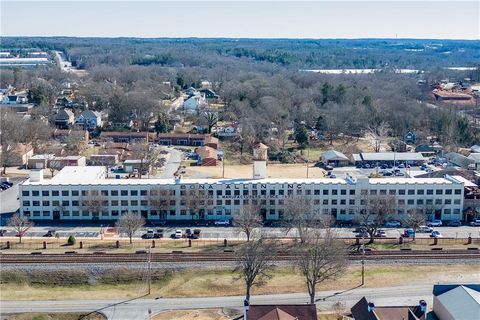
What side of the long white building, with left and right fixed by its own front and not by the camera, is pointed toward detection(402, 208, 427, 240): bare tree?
left

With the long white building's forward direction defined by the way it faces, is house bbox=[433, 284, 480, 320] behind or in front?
in front

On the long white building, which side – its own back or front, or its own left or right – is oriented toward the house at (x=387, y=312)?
front

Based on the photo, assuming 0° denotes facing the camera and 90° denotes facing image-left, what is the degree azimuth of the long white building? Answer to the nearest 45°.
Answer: approximately 0°

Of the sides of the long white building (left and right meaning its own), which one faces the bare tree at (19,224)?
right

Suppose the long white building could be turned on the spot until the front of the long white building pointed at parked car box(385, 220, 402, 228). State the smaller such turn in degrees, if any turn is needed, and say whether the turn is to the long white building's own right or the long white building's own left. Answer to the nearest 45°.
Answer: approximately 90° to the long white building's own left

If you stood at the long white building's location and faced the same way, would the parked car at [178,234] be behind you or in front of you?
in front
